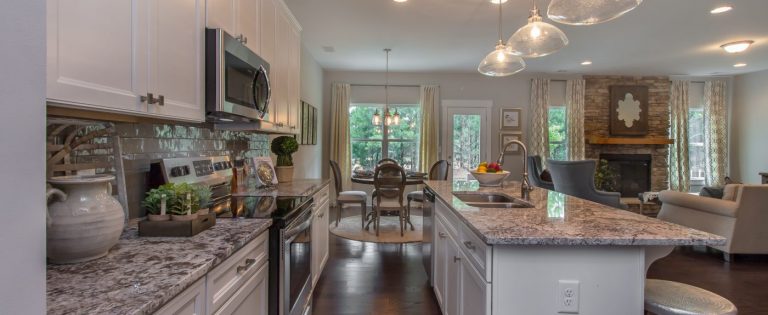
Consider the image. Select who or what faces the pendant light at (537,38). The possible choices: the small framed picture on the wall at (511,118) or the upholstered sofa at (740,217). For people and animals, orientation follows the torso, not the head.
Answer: the small framed picture on the wall

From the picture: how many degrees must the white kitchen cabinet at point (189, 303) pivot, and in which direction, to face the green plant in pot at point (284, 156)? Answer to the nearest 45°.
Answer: approximately 135° to its left

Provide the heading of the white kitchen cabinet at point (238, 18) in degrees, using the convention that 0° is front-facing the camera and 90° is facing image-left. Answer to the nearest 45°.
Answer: approximately 315°

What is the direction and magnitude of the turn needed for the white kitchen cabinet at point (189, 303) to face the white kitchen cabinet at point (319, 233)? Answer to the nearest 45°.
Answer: approximately 90° to its left

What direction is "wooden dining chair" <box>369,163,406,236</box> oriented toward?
away from the camera

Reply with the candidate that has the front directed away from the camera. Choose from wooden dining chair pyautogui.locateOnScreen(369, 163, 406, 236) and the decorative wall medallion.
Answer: the wooden dining chair

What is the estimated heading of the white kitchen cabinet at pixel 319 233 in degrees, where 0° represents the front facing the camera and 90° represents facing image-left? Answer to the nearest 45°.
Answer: approximately 270°

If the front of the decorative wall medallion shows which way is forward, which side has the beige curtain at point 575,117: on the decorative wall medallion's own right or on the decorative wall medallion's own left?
on the decorative wall medallion's own right

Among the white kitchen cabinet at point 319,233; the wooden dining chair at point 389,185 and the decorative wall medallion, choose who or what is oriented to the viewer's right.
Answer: the white kitchen cabinet

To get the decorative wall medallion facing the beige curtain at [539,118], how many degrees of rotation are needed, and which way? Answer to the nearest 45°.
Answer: approximately 45° to its right

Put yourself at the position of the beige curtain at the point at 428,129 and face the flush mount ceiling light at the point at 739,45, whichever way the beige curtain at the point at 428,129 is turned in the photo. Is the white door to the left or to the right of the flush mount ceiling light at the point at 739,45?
left

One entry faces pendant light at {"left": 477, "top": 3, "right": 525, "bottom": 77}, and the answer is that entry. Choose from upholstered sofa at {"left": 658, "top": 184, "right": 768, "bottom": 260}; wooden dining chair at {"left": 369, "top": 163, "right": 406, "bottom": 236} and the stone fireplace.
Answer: the stone fireplace
